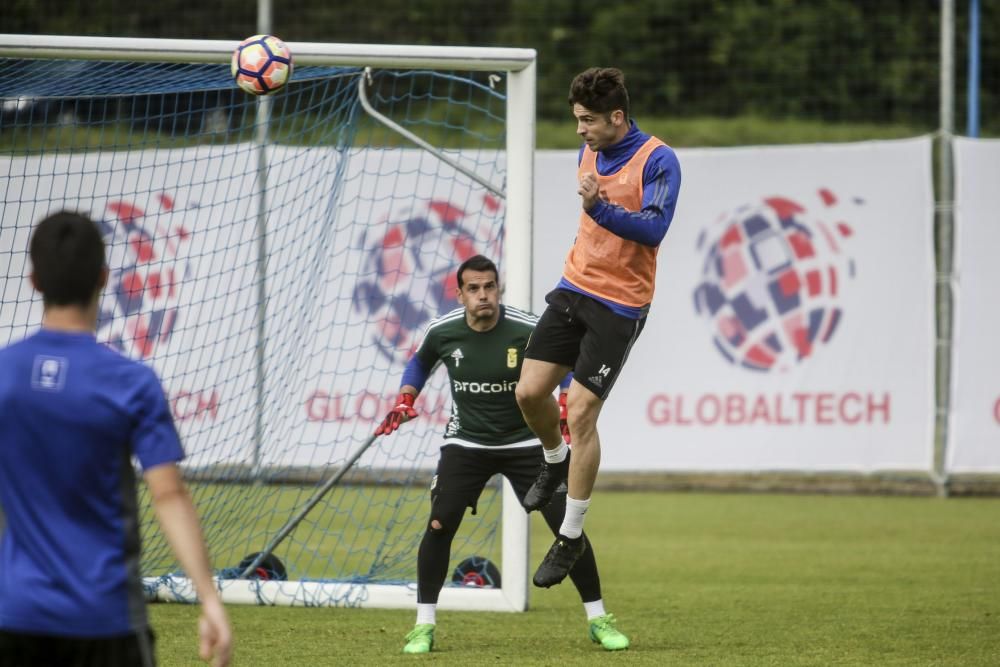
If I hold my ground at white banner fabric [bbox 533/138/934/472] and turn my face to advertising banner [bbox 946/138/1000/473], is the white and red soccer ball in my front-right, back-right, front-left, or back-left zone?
back-right

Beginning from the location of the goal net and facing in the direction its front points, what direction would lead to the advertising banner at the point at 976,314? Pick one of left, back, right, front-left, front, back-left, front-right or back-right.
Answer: left

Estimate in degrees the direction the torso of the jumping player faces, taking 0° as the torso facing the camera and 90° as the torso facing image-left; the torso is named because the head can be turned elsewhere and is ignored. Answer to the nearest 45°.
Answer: approximately 45°

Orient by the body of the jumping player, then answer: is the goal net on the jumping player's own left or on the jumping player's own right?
on the jumping player's own right

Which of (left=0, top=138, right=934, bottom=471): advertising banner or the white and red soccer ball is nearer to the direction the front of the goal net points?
the white and red soccer ball

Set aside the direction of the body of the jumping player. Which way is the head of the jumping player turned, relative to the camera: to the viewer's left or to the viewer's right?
to the viewer's left

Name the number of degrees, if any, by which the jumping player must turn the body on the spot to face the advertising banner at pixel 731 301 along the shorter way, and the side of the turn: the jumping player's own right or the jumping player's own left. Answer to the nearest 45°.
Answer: approximately 135° to the jumping player's own right

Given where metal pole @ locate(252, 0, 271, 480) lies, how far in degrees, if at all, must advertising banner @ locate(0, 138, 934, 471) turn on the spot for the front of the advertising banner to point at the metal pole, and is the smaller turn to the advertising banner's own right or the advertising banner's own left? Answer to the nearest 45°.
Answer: approximately 45° to the advertising banner's own right

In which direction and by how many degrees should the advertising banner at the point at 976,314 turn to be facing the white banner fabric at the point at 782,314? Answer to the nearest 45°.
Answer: approximately 90° to its right

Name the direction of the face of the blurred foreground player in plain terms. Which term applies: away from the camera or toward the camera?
away from the camera

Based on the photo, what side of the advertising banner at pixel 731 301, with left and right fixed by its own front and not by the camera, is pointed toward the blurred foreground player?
front
